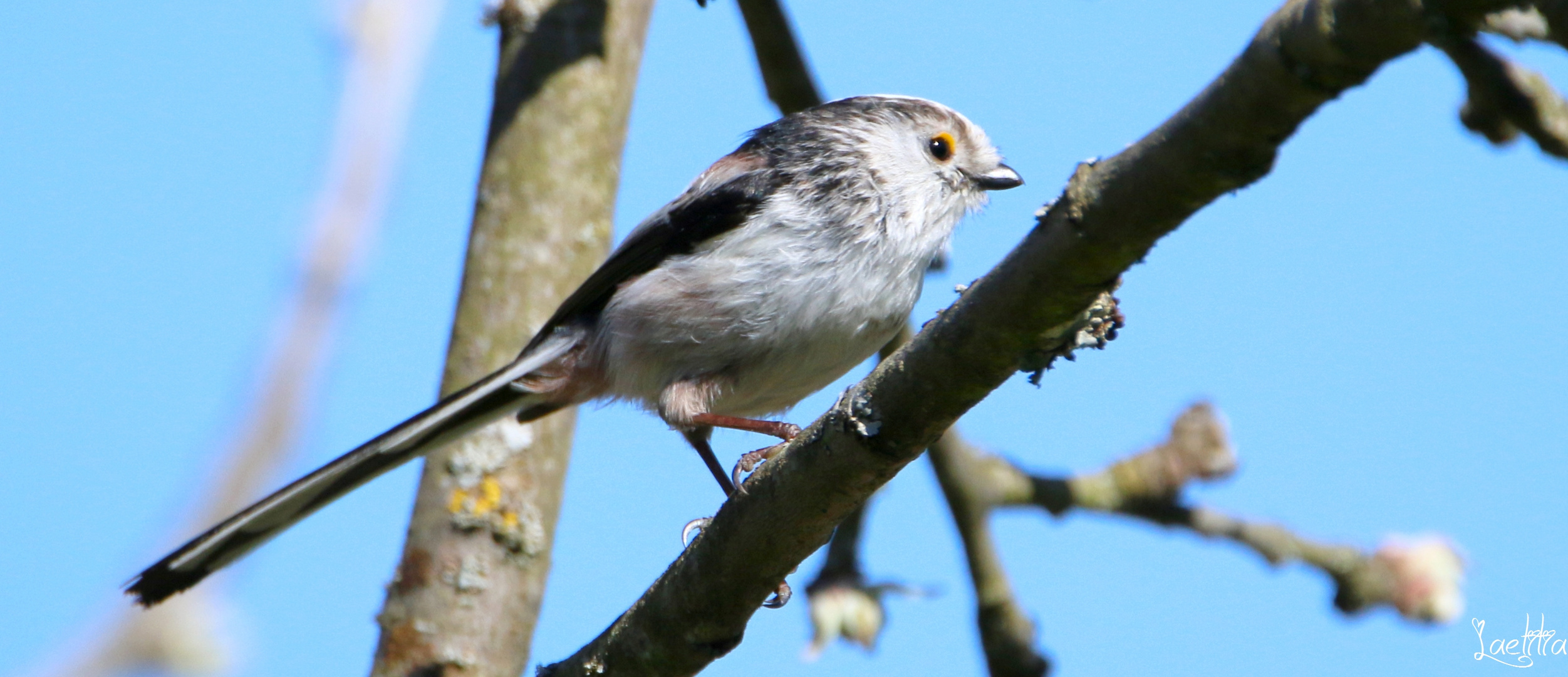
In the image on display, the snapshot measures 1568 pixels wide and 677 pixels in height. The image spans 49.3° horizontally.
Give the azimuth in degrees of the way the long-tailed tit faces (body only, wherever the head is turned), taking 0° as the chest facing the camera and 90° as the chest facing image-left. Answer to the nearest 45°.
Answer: approximately 270°
